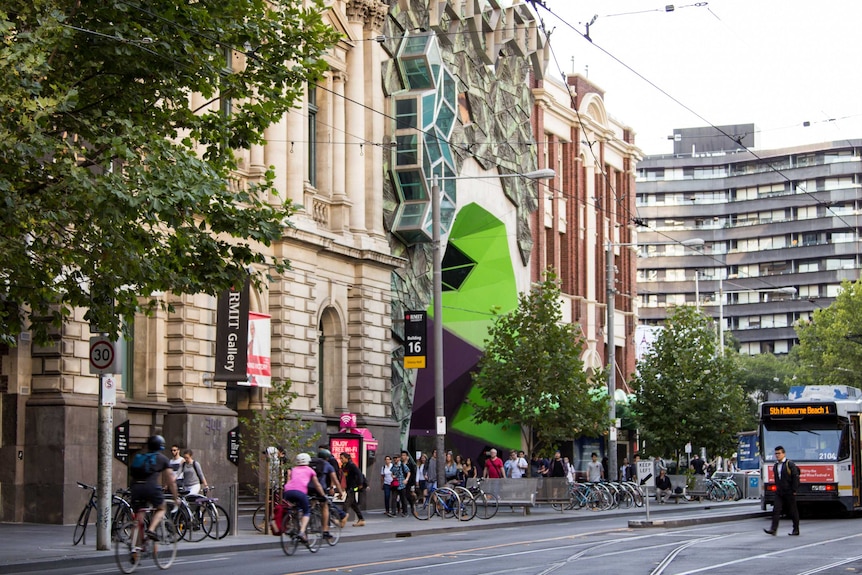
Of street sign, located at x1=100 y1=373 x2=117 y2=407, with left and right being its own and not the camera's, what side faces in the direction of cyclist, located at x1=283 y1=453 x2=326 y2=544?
left

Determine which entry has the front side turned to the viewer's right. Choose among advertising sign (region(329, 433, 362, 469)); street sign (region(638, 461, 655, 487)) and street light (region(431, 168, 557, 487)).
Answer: the street light

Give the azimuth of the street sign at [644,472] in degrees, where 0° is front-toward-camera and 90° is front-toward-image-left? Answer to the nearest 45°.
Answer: approximately 0°

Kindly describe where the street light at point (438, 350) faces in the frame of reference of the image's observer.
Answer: facing to the right of the viewer

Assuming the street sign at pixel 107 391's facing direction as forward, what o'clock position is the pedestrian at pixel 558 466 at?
The pedestrian is roughly at 7 o'clock from the street sign.

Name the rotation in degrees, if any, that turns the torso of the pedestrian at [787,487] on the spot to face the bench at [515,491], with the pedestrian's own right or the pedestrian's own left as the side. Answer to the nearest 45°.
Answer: approximately 90° to the pedestrian's own right

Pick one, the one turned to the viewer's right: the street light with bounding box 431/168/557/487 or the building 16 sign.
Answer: the street light

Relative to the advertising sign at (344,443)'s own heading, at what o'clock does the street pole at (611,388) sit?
The street pole is roughly at 7 o'clock from the advertising sign.

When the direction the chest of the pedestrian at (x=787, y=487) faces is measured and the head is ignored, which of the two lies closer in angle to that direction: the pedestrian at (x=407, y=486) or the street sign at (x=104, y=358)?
the street sign
